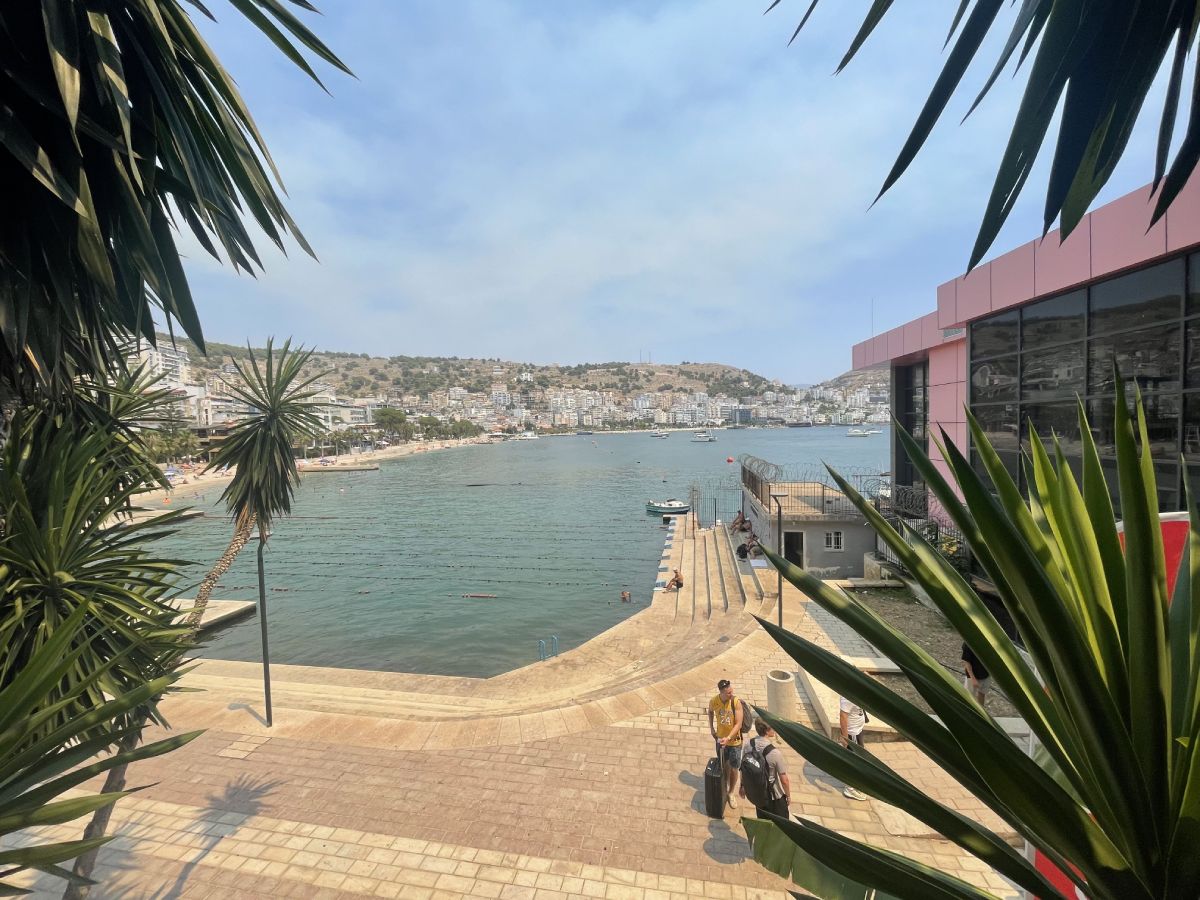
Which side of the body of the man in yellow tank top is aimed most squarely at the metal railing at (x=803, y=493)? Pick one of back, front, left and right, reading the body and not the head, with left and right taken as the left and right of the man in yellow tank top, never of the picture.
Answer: back

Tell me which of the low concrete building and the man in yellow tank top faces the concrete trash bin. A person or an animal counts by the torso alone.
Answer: the low concrete building

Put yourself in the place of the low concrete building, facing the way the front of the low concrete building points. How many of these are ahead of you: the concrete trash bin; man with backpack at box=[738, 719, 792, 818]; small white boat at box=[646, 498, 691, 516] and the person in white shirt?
3

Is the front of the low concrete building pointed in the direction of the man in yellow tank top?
yes

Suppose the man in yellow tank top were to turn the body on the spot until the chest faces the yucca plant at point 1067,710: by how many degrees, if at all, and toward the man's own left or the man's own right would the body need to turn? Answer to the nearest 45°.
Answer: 0° — they already face it

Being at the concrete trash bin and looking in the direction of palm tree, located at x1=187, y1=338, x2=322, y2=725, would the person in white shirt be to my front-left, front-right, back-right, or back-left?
back-left

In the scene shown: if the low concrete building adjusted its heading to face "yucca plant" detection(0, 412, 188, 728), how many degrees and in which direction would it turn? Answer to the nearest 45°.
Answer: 0° — it already faces it

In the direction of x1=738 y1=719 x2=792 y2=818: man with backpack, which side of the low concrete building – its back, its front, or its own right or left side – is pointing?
front

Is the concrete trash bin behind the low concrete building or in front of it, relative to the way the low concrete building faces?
in front

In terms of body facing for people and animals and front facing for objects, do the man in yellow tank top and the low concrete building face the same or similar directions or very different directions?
same or similar directions

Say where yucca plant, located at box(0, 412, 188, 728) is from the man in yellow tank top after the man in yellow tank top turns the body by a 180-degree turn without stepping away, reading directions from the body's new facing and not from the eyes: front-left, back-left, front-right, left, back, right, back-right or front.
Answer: back-left

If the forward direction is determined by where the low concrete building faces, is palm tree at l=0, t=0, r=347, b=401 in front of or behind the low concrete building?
in front

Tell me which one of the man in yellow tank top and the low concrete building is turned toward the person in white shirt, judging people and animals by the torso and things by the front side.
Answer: the low concrete building

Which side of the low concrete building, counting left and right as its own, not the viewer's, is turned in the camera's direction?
front

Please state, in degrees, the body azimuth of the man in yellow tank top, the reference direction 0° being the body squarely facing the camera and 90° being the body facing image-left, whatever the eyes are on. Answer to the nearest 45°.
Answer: approximately 0°

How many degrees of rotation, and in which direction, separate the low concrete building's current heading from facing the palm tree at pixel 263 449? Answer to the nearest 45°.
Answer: approximately 45° to its right

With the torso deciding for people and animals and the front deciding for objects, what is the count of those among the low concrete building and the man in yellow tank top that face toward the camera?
2

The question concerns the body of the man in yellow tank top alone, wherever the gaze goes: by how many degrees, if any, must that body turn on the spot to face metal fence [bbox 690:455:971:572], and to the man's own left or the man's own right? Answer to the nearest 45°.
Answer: approximately 180°

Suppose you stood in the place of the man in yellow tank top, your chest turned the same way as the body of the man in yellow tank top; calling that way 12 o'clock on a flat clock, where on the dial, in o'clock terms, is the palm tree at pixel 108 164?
The palm tree is roughly at 1 o'clock from the man in yellow tank top.
